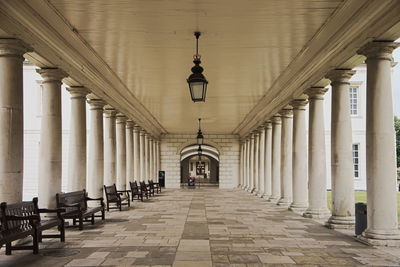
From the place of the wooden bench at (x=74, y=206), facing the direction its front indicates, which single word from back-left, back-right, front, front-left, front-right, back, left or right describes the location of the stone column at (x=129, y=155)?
back-left

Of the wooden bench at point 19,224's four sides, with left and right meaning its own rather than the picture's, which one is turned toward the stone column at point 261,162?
left

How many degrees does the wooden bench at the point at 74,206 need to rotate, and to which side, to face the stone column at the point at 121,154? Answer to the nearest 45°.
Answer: approximately 135° to its left

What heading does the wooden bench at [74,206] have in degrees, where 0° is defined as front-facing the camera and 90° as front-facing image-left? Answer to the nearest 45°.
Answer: approximately 315°

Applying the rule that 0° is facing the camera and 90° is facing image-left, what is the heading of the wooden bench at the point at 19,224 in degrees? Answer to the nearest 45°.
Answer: approximately 315°

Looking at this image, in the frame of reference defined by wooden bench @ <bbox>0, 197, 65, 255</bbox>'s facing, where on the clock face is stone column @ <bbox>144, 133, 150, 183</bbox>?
The stone column is roughly at 8 o'clock from the wooden bench.

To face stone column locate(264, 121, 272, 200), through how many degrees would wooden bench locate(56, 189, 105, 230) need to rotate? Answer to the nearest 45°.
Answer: approximately 90° to its left

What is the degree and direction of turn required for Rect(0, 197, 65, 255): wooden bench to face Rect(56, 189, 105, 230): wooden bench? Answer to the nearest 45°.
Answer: approximately 135° to its left
